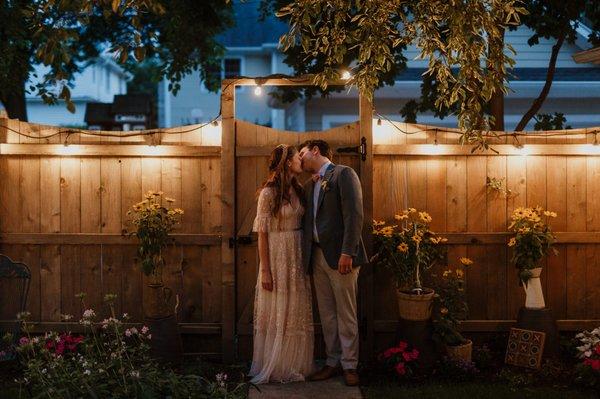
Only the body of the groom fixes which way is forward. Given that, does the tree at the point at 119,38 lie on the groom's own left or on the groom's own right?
on the groom's own right

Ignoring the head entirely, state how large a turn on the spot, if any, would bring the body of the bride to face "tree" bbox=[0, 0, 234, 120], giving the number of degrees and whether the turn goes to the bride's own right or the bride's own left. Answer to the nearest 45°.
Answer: approximately 180°

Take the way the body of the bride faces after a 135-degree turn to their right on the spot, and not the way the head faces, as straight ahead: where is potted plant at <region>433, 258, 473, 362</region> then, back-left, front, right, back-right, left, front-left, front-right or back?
back

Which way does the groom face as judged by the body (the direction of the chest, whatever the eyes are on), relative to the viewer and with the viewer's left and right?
facing the viewer and to the left of the viewer

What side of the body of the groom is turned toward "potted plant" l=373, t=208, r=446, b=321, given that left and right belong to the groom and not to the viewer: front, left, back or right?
back

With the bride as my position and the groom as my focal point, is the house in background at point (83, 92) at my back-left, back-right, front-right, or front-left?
back-left

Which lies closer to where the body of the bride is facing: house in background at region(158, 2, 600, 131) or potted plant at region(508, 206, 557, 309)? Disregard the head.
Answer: the potted plant

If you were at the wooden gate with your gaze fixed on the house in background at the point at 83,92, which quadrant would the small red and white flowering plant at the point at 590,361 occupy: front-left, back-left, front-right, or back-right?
back-right

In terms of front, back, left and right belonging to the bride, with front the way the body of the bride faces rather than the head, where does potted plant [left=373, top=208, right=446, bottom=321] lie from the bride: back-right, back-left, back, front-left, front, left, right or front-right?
front-left

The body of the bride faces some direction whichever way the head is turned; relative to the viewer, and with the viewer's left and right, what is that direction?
facing the viewer and to the right of the viewer

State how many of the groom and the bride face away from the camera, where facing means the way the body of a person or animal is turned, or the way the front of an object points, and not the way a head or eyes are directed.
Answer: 0
